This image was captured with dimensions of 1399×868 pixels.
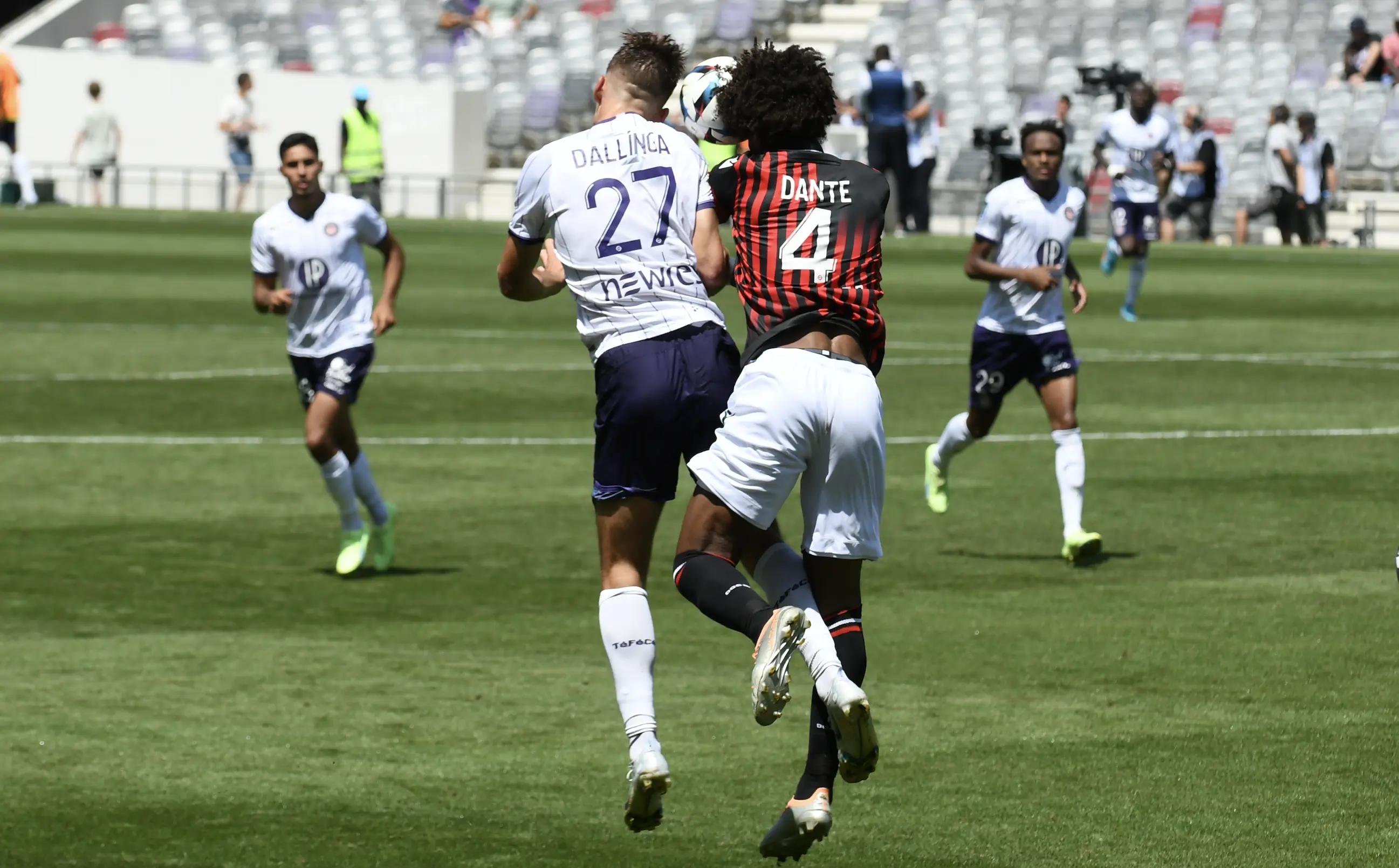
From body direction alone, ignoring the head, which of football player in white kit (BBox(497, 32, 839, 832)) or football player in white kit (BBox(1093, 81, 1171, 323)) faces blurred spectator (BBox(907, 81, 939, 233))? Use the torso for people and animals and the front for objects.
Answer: football player in white kit (BBox(497, 32, 839, 832))

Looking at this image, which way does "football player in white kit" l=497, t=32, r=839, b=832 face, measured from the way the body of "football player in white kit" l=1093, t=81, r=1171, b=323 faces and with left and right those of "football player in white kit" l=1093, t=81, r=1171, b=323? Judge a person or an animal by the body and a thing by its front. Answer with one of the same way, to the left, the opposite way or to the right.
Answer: the opposite way

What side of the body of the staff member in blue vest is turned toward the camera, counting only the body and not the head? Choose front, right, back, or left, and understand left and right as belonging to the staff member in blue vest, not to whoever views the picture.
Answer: back

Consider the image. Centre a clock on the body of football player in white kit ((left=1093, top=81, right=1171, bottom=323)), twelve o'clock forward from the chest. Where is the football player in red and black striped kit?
The football player in red and black striped kit is roughly at 12 o'clock from the football player in white kit.

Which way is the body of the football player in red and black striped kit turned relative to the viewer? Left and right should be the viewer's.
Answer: facing away from the viewer

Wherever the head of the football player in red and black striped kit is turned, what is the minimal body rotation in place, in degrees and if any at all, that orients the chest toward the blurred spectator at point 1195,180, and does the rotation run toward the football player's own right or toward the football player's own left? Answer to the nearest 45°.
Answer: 0° — they already face them

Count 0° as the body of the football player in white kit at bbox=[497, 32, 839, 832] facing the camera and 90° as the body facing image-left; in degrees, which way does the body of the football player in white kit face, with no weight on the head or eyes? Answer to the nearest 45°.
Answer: approximately 180°
